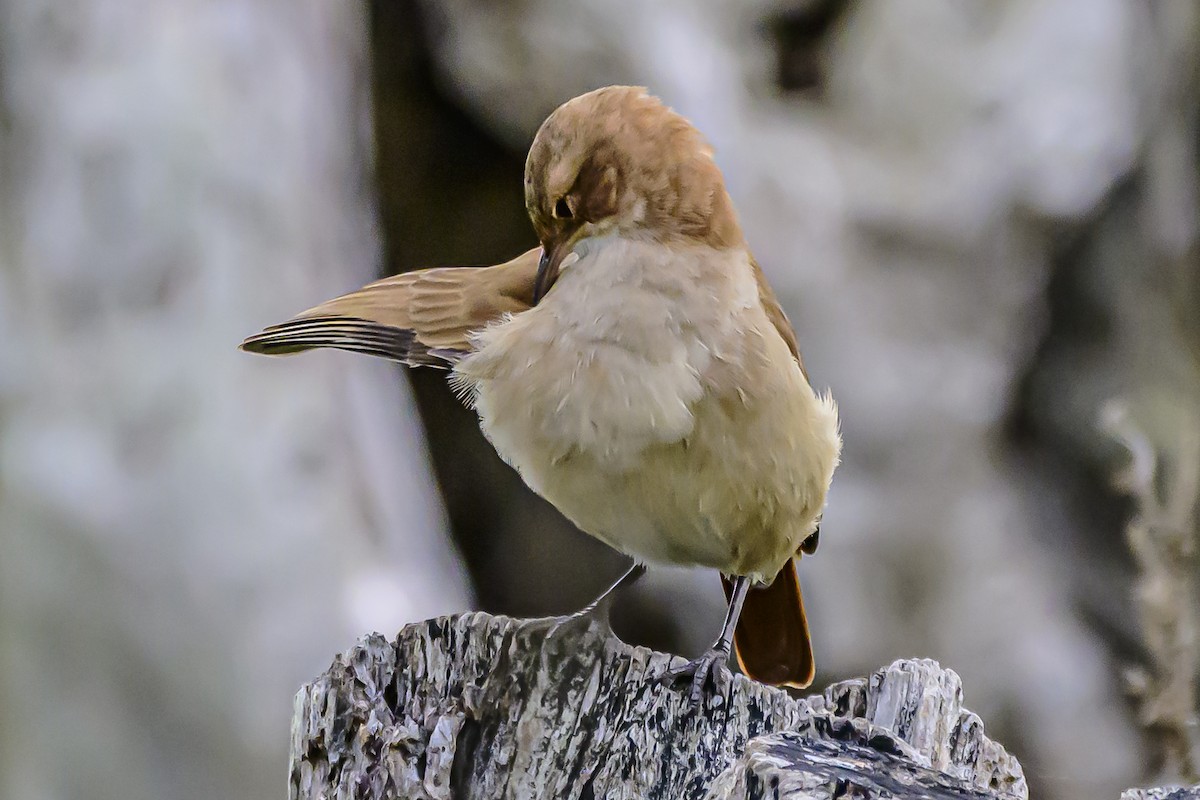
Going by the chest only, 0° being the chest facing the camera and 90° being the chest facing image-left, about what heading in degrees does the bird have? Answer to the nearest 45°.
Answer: approximately 45°
